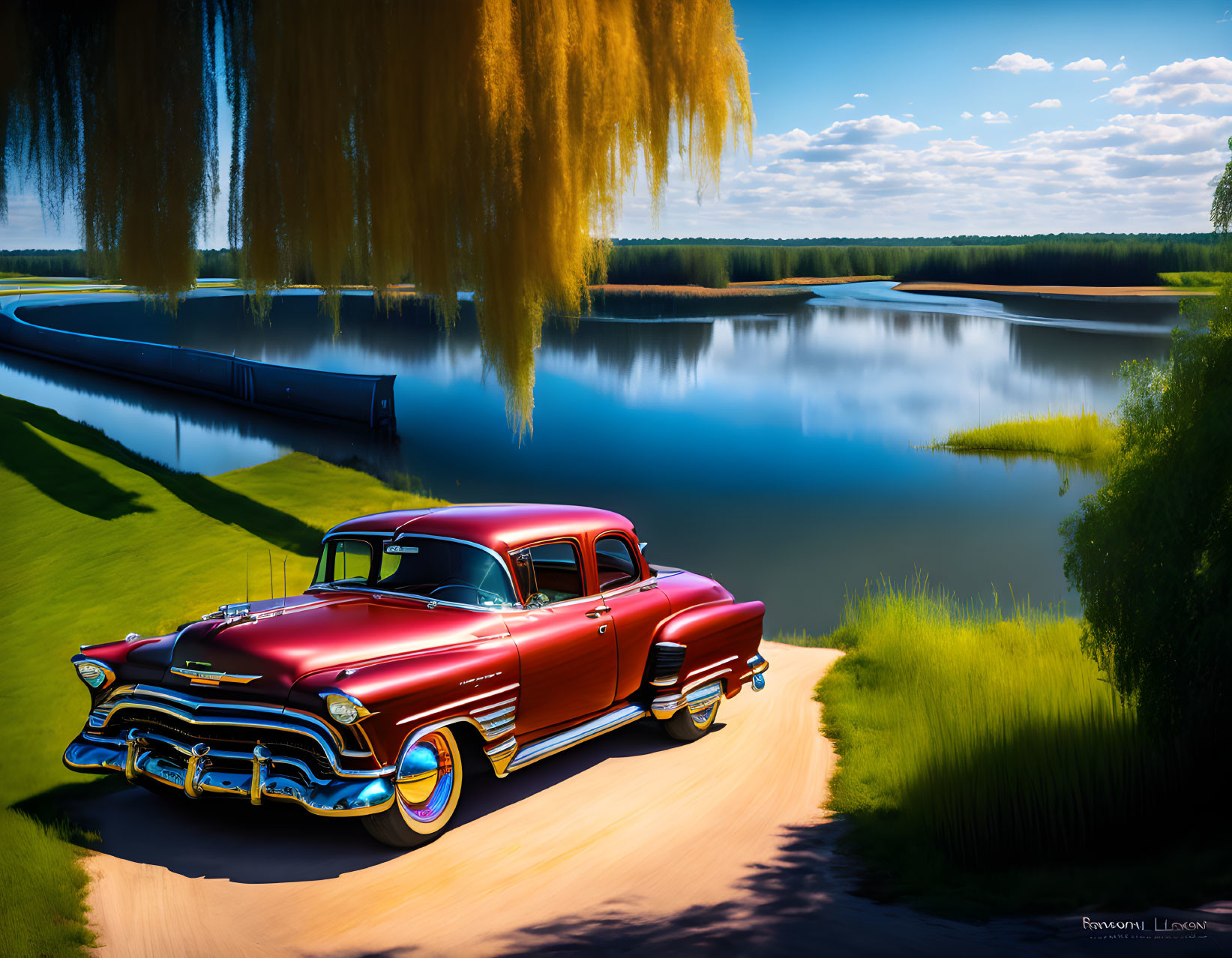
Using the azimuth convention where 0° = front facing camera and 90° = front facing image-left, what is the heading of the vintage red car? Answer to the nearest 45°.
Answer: approximately 45°

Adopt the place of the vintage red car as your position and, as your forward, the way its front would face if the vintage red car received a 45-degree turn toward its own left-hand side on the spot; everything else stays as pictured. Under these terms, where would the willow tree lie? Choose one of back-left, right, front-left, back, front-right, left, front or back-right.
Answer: back

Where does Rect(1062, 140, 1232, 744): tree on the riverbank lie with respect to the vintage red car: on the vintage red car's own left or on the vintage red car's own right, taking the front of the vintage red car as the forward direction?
on the vintage red car's own left

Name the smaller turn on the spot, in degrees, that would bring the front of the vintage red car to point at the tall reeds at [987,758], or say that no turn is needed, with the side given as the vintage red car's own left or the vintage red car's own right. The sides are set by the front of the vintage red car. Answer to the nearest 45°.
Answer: approximately 135° to the vintage red car's own left

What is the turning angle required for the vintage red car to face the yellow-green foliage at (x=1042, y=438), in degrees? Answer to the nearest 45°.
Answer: approximately 180°
